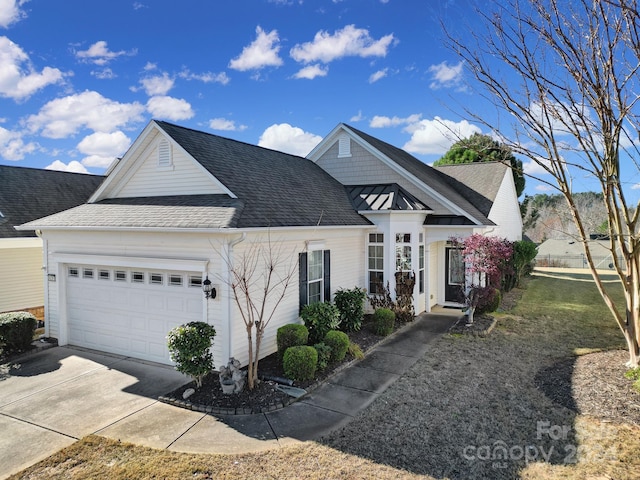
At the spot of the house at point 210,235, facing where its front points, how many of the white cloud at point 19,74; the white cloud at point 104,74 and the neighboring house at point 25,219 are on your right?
3

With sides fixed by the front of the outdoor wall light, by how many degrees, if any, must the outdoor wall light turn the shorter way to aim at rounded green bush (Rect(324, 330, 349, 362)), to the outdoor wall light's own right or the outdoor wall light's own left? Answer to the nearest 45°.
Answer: approximately 135° to the outdoor wall light's own left

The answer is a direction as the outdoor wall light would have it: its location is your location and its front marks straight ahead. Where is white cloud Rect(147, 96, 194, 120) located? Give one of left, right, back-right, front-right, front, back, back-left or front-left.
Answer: back-right

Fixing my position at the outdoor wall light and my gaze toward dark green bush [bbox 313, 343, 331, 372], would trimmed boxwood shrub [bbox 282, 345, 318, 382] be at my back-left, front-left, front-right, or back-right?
front-right

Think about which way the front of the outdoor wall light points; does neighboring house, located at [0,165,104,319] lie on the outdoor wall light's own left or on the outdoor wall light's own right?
on the outdoor wall light's own right

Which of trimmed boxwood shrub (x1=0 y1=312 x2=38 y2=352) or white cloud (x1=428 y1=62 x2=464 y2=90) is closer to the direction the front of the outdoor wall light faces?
the trimmed boxwood shrub

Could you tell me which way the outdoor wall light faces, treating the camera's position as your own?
facing the viewer and to the left of the viewer

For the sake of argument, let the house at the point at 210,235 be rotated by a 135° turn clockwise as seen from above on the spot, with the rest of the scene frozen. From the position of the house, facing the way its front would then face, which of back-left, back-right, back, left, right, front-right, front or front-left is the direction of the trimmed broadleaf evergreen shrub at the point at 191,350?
back

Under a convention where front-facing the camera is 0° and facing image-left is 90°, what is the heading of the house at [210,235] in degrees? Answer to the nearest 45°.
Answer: approximately 45°
